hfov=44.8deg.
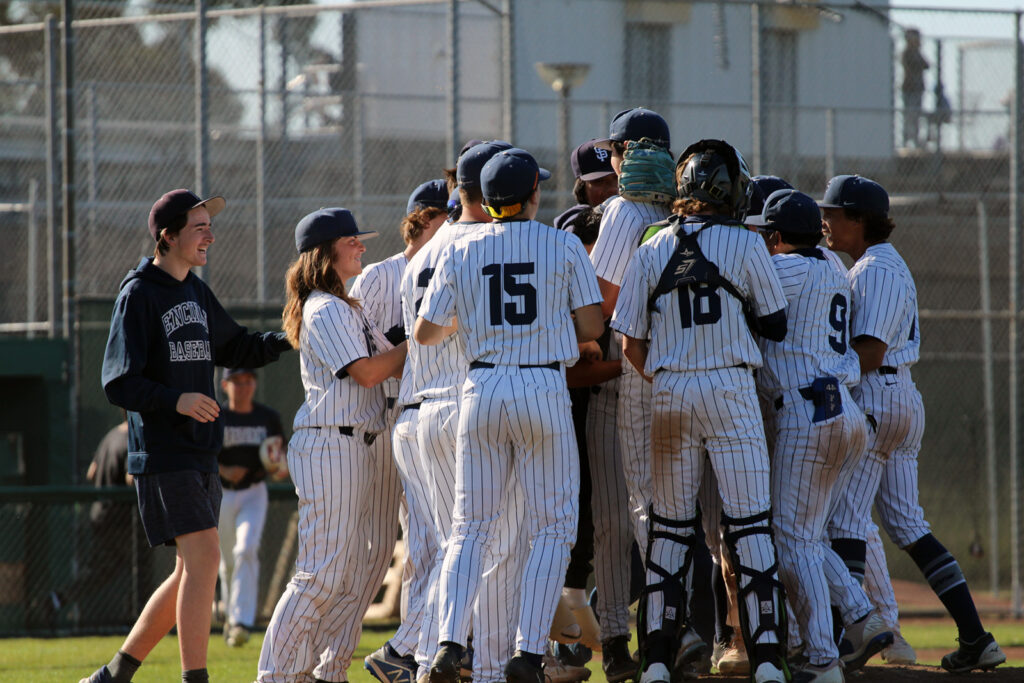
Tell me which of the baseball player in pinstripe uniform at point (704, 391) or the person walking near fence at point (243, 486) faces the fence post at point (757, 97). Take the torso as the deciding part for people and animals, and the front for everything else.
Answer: the baseball player in pinstripe uniform

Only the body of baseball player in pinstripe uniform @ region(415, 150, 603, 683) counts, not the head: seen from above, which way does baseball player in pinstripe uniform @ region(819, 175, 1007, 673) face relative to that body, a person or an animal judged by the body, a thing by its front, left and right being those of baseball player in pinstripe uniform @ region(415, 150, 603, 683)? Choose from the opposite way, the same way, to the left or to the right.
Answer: to the left

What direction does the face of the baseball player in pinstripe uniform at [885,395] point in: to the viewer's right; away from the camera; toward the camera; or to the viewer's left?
to the viewer's left

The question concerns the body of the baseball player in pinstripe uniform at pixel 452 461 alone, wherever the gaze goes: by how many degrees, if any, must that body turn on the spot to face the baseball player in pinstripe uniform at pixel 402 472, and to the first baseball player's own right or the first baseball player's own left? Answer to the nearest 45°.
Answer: approximately 45° to the first baseball player's own left

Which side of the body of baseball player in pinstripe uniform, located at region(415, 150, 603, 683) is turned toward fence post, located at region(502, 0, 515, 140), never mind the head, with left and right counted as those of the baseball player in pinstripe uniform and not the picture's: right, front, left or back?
front

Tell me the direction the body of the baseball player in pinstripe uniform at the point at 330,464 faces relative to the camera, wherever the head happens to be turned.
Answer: to the viewer's right

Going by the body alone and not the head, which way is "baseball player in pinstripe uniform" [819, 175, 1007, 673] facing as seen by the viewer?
to the viewer's left

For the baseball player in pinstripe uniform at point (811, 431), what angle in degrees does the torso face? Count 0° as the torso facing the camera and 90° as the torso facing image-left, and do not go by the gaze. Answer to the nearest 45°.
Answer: approximately 135°

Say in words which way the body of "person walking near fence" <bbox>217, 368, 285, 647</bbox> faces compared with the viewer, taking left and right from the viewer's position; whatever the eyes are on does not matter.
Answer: facing the viewer

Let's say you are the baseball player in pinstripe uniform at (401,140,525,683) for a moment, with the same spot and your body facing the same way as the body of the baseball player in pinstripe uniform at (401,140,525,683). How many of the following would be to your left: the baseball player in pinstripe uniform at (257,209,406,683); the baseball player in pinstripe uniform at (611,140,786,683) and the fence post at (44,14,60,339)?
2

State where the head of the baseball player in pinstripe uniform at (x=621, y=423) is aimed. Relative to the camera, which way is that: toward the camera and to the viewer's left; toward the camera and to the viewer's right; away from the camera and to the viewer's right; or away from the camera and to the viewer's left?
away from the camera and to the viewer's left

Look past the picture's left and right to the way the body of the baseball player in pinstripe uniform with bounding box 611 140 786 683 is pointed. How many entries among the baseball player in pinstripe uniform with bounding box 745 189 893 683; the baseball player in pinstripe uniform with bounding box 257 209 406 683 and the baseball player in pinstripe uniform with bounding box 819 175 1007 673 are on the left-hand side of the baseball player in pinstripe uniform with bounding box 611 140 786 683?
1

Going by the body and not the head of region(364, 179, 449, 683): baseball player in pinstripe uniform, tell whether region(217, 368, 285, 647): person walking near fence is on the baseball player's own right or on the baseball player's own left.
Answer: on the baseball player's own left

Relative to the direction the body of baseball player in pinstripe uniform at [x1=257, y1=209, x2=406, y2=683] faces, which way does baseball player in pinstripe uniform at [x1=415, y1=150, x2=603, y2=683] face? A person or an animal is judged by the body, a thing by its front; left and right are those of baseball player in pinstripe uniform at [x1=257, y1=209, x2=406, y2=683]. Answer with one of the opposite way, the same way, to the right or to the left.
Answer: to the left

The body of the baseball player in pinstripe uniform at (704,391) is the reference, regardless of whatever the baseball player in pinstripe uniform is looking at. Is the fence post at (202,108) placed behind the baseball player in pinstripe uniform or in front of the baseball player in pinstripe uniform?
in front

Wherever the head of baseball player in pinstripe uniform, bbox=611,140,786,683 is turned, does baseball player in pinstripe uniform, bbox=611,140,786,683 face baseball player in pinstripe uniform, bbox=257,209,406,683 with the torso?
no

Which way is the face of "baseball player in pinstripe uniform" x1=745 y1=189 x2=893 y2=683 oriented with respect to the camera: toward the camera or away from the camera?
away from the camera

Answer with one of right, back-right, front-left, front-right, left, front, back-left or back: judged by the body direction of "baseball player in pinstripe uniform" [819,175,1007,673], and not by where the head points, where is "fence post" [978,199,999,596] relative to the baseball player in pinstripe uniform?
right
